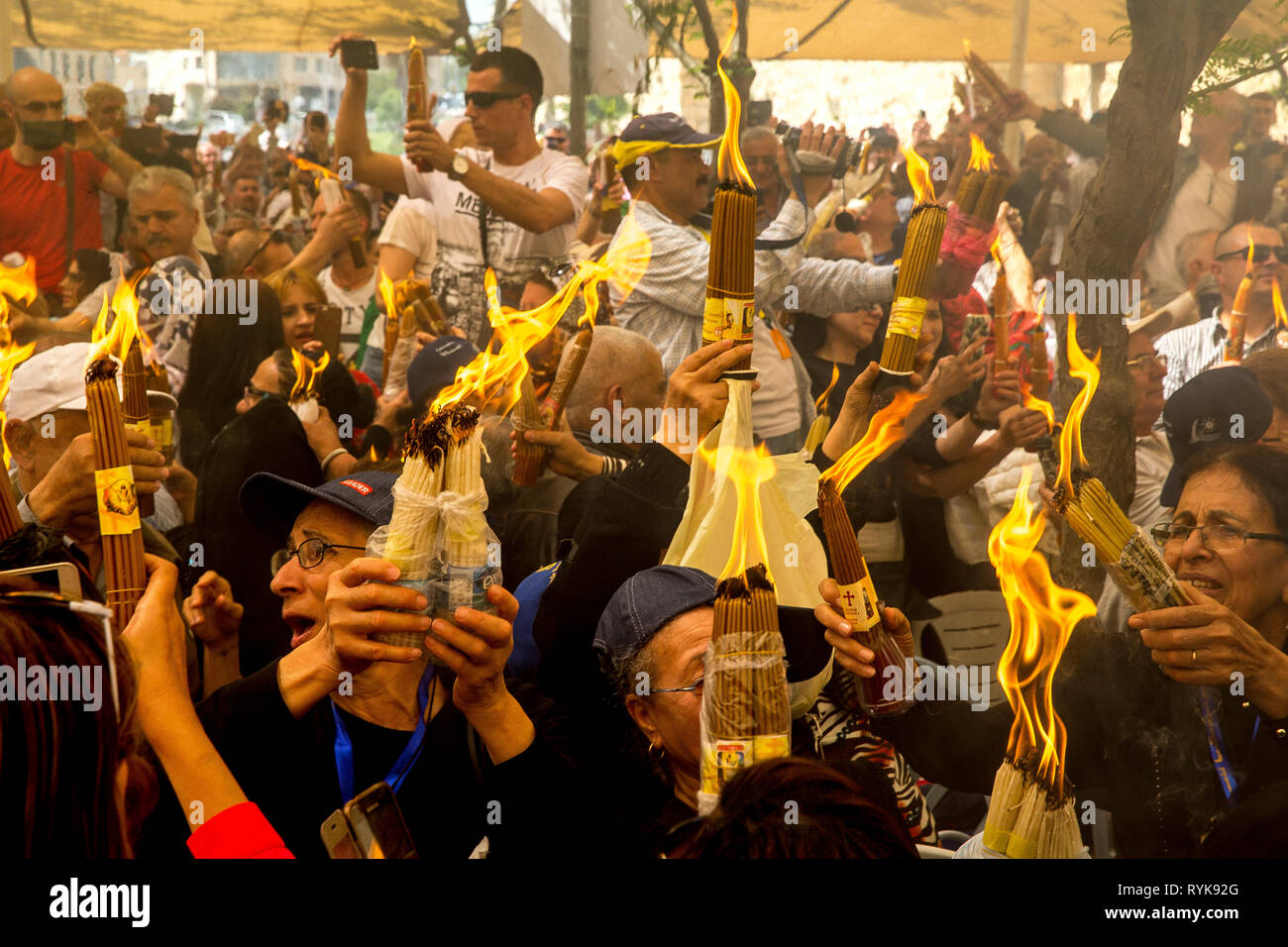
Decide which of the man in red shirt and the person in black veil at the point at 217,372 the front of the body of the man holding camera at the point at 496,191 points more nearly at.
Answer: the person in black veil

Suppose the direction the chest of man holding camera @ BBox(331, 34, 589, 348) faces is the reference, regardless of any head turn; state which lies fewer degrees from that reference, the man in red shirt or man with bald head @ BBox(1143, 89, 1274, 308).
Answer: the man in red shirt

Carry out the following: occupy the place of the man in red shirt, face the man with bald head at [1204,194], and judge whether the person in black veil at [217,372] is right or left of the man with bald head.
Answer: right

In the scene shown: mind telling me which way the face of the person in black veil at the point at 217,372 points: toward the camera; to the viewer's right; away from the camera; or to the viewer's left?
away from the camera

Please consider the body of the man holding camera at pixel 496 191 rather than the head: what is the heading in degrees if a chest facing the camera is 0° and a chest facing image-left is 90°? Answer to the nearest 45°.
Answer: approximately 45°

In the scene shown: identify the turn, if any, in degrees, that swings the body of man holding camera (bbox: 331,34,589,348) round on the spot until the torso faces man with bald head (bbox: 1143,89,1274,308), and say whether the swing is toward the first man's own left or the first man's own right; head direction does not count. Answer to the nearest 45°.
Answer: approximately 135° to the first man's own left

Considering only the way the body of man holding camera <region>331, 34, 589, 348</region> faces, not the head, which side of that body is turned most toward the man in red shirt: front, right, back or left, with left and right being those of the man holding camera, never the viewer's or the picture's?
right

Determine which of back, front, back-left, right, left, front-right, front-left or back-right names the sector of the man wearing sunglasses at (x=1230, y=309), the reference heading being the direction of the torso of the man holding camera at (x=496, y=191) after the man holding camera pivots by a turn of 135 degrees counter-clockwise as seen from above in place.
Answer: front
